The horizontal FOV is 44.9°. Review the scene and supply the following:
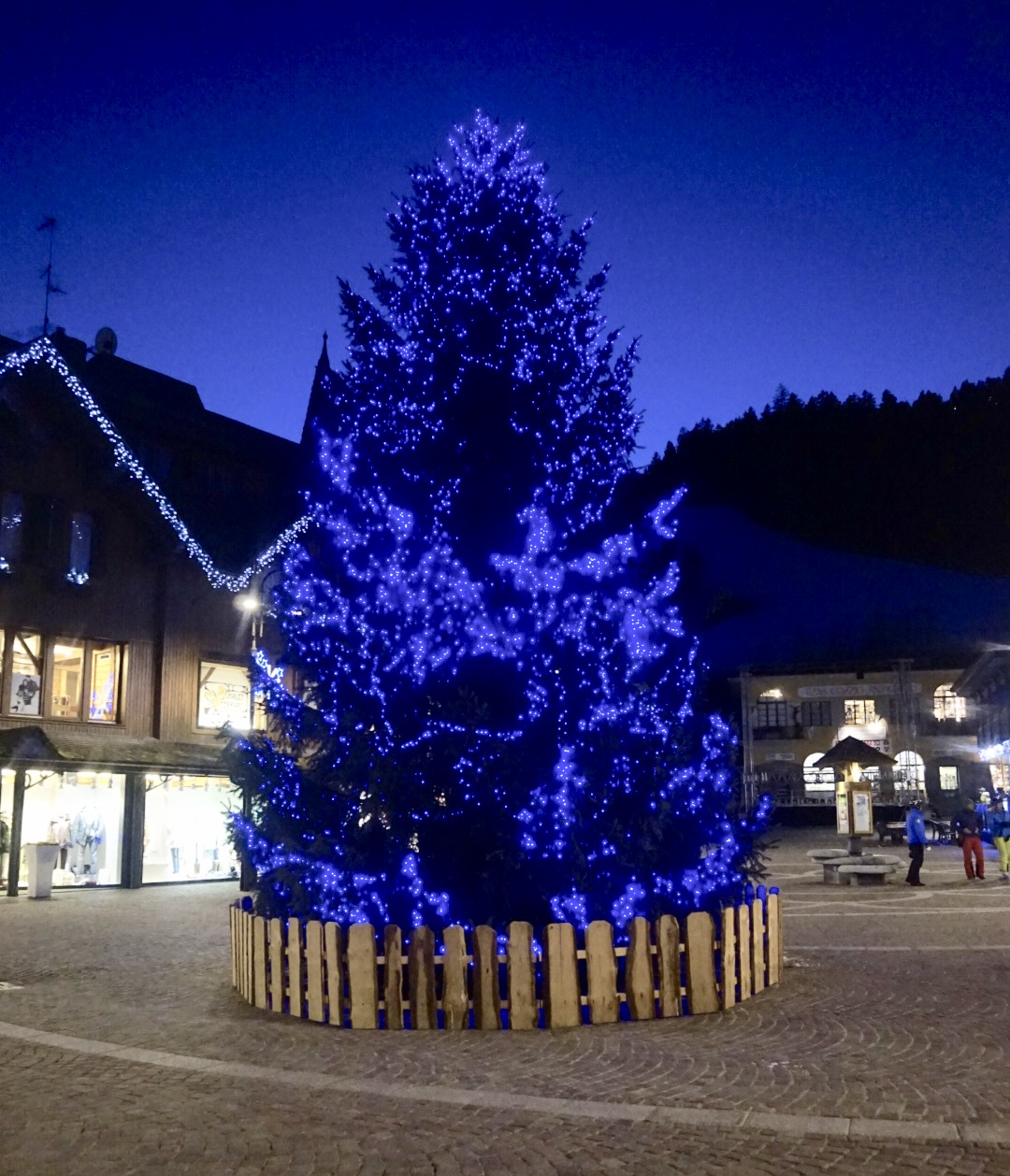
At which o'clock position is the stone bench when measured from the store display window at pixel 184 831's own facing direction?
The stone bench is roughly at 10 o'clock from the store display window.

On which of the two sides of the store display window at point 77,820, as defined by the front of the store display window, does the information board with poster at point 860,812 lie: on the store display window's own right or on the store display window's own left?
on the store display window's own left

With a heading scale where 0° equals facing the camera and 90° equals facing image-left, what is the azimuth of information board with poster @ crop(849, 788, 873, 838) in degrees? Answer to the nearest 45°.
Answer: approximately 0°

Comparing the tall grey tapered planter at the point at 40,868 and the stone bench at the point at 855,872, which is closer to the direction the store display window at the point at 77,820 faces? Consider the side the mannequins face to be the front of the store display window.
the tall grey tapered planter

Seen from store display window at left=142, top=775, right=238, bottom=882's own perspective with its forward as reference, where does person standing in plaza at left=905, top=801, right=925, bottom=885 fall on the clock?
The person standing in plaza is roughly at 10 o'clock from the store display window.

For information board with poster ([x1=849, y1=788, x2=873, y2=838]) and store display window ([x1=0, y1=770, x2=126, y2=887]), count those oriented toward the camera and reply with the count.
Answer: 2
